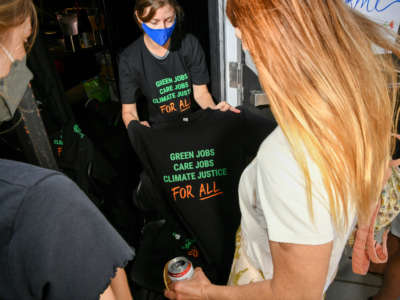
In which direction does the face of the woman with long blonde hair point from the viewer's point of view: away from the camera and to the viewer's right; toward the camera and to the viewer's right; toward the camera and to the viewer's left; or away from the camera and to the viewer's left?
away from the camera and to the viewer's left

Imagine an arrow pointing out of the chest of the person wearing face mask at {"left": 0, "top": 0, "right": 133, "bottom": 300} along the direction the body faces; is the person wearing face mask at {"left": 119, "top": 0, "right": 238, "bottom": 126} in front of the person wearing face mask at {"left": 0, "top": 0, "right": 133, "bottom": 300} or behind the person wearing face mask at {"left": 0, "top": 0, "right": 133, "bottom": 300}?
in front

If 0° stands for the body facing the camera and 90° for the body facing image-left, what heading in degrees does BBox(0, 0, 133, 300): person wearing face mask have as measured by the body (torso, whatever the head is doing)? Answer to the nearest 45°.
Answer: approximately 225°

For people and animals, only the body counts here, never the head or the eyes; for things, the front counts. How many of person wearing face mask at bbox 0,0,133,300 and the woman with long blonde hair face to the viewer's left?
1

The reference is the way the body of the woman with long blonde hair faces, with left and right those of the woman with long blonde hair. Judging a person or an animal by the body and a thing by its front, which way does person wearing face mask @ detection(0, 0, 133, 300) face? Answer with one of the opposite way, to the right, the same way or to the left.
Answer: to the right

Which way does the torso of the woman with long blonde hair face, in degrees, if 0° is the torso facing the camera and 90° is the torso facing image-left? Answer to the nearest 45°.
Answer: approximately 90°

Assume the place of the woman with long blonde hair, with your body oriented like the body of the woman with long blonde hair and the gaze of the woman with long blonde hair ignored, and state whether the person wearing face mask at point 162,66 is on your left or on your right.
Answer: on your right
